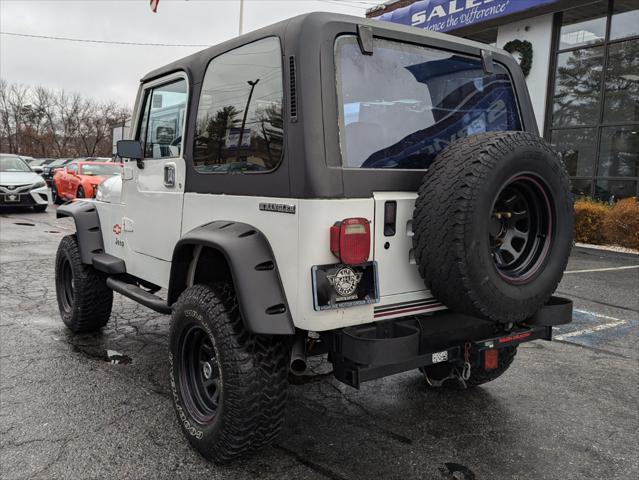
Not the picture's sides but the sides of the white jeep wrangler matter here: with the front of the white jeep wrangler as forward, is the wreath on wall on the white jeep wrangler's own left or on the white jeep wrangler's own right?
on the white jeep wrangler's own right

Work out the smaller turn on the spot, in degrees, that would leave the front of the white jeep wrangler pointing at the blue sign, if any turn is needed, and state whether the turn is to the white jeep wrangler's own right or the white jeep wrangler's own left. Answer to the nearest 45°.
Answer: approximately 45° to the white jeep wrangler's own right

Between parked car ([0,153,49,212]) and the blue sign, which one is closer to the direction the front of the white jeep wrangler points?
the parked car

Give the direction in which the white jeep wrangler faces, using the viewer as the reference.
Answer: facing away from the viewer and to the left of the viewer

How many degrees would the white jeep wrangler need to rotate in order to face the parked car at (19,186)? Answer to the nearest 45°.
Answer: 0° — it already faces it

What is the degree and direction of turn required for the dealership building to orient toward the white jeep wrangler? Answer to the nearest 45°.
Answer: approximately 45° to its left

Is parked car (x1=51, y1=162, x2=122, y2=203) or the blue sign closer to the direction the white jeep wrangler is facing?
the parked car

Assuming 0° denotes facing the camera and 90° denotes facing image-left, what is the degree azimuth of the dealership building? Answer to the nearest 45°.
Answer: approximately 45°

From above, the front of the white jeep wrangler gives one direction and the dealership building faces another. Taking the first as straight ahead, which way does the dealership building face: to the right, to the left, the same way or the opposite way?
to the left

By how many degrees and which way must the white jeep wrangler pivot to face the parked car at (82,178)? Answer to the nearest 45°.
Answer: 0° — it already faces it
